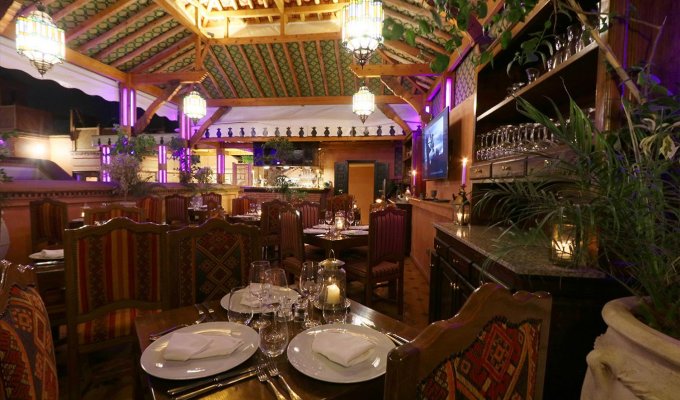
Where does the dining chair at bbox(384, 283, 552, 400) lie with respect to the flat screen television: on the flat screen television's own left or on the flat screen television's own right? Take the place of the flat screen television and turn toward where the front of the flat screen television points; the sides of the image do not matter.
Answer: on the flat screen television's own left

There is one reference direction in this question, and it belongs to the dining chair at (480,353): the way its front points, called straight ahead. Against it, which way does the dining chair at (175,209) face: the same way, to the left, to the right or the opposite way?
the opposite way

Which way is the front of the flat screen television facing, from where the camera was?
facing to the left of the viewer

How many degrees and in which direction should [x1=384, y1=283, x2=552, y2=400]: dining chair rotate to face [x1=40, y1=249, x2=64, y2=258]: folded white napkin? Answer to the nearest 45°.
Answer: approximately 45° to its left

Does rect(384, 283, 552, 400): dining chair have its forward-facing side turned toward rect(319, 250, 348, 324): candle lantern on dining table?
yes

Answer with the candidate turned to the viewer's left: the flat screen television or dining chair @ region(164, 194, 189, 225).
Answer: the flat screen television

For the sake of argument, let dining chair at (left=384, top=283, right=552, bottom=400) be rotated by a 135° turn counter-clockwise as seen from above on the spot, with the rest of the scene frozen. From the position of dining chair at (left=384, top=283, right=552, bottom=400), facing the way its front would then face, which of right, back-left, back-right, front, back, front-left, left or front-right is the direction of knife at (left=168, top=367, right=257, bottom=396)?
right

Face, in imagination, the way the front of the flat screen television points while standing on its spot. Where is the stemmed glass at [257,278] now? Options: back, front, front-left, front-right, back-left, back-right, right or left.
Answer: left

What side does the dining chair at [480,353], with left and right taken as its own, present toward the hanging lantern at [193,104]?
front

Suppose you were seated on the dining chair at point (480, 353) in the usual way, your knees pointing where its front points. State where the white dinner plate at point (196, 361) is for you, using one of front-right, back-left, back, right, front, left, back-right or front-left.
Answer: front-left

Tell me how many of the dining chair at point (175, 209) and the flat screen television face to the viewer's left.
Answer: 1

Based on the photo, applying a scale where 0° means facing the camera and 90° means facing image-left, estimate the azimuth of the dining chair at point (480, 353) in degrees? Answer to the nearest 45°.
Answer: approximately 135°
